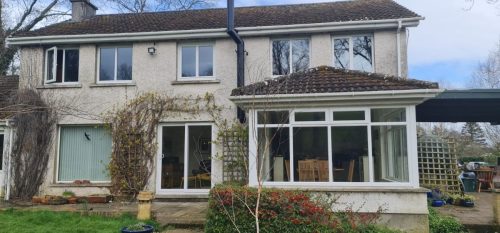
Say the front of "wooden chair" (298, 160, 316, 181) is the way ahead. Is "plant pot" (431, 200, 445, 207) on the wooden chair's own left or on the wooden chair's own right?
on the wooden chair's own right

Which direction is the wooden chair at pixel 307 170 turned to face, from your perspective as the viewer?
facing away from the viewer

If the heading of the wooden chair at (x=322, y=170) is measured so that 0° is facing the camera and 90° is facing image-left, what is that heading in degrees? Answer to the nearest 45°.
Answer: approximately 180°

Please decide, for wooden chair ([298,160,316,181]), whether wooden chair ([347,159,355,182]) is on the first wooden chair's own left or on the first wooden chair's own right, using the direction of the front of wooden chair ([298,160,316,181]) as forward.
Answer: on the first wooden chair's own right

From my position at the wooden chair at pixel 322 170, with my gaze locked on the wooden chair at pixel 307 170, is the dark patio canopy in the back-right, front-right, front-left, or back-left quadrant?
back-right

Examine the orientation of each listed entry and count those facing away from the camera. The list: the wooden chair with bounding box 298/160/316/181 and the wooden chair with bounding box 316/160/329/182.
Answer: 2
